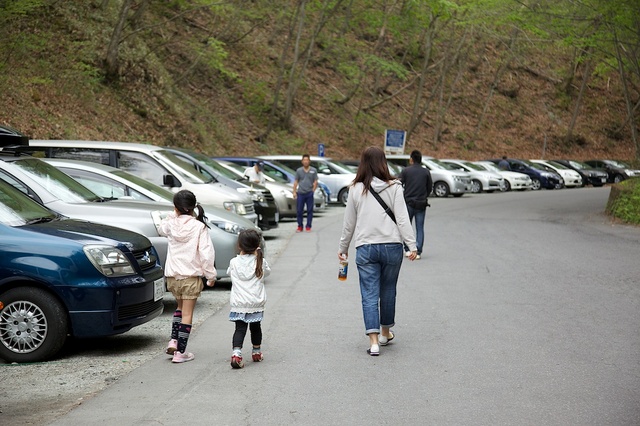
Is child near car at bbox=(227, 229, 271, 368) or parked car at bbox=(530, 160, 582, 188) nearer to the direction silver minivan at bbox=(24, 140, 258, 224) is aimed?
the child near car

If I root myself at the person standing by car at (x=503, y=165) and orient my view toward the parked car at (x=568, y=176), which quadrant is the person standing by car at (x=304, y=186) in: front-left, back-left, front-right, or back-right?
back-right

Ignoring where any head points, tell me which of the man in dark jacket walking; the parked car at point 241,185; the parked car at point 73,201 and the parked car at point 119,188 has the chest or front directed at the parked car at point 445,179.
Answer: the man in dark jacket walking

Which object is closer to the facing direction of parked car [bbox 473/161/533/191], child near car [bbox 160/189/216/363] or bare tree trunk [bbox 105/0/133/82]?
the child near car

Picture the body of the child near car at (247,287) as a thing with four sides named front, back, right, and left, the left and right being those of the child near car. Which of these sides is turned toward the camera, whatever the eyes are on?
back

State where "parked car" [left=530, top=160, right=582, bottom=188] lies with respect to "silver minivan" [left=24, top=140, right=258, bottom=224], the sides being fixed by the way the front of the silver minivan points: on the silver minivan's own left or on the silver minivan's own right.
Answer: on the silver minivan's own left

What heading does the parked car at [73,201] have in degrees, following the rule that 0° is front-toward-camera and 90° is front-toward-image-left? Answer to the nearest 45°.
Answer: approximately 315°

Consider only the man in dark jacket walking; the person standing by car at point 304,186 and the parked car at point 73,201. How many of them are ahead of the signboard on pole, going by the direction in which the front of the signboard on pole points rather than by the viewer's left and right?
3

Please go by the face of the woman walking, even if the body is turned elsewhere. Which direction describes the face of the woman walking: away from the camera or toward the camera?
away from the camera

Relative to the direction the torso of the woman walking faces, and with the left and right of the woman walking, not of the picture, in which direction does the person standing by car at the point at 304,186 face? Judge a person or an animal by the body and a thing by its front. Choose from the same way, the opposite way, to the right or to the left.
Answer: the opposite way

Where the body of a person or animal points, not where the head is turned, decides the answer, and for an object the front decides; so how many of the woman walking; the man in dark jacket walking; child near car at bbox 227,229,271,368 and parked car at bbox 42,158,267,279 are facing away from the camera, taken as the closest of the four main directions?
3

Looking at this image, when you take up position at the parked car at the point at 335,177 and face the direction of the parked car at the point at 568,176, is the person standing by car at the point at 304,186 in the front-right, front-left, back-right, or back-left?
back-right

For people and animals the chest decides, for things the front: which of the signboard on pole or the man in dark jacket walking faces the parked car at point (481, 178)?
the man in dark jacket walking
